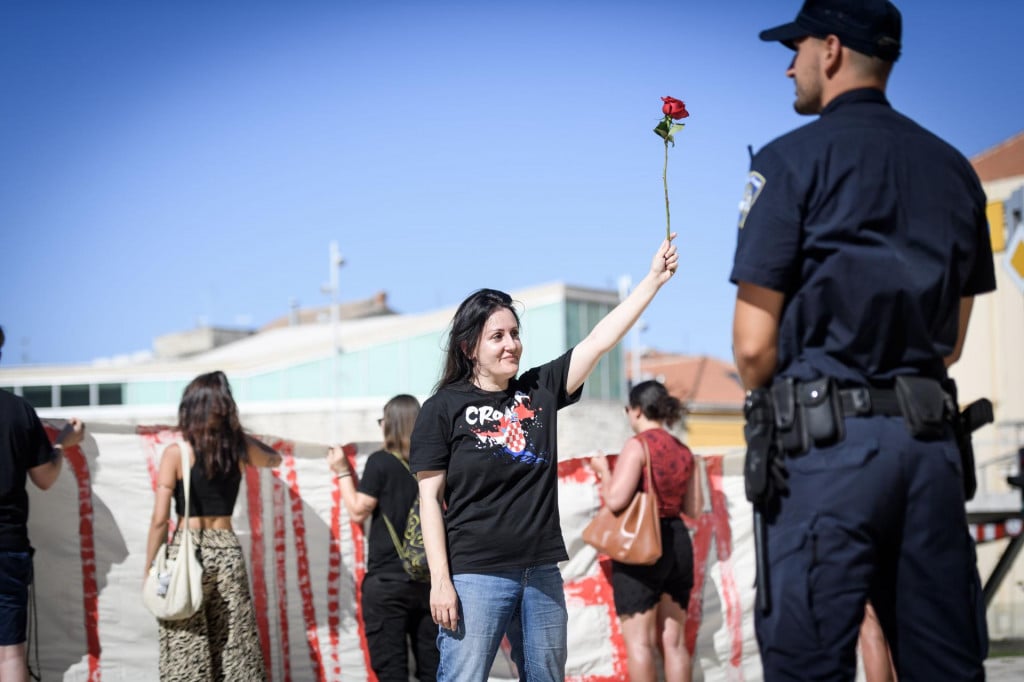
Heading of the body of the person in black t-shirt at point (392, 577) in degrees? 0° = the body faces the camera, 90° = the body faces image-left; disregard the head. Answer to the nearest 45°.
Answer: approximately 135°

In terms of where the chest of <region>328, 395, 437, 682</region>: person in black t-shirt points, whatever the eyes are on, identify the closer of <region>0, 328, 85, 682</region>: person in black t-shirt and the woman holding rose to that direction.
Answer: the person in black t-shirt

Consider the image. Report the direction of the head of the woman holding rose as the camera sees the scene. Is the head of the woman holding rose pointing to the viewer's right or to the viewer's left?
to the viewer's right

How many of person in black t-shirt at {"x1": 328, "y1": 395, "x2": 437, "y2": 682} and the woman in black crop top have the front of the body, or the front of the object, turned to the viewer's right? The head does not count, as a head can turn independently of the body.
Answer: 0

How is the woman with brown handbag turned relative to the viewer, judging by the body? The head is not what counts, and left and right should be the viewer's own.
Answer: facing away from the viewer and to the left of the viewer

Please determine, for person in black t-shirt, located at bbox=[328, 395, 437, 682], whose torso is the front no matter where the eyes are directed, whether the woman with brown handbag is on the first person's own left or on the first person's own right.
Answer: on the first person's own right

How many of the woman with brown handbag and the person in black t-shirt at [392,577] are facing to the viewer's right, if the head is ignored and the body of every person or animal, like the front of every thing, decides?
0

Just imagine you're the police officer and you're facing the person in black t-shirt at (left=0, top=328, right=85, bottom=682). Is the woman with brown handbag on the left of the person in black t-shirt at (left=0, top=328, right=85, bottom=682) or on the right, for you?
right

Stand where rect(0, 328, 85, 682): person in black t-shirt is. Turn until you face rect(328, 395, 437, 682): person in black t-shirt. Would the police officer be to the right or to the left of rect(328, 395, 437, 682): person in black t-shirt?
right

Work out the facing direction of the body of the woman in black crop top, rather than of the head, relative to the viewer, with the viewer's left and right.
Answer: facing away from the viewer

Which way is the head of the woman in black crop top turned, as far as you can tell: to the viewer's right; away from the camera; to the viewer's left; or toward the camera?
away from the camera

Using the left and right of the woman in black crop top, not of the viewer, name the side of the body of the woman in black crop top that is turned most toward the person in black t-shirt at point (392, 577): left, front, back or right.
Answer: right

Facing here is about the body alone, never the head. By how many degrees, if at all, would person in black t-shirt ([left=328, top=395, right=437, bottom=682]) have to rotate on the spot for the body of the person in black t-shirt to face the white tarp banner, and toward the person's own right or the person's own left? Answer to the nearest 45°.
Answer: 0° — they already face it

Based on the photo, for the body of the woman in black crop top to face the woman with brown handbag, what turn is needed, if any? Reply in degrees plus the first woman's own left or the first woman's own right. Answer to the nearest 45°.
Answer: approximately 90° to the first woman's own right
